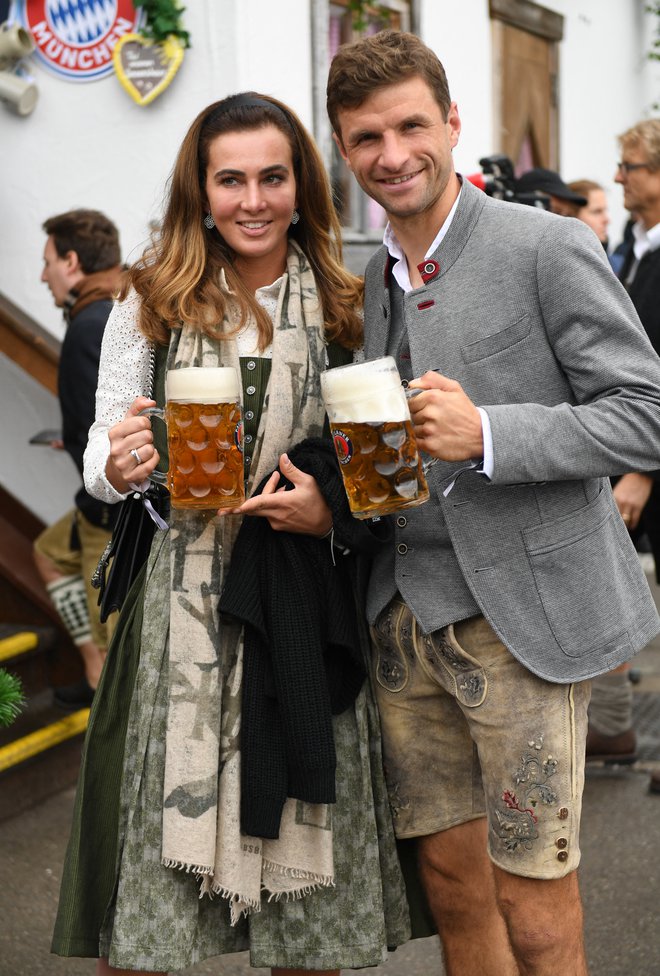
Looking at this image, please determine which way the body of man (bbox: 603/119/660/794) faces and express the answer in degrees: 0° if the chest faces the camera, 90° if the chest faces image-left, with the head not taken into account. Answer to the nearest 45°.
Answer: approximately 90°

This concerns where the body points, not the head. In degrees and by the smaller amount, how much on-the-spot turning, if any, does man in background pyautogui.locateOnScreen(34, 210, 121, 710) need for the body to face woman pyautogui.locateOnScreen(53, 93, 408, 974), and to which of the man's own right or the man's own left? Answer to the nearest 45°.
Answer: approximately 90° to the man's own left

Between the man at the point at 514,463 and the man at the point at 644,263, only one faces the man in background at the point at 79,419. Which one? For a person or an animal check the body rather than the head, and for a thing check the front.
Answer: the man at the point at 644,263

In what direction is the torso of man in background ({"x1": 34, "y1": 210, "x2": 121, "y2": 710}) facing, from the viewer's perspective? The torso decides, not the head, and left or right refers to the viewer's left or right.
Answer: facing to the left of the viewer

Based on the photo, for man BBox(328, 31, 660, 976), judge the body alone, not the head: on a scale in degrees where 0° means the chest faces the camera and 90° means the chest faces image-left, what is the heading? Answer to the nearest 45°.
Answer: approximately 45°

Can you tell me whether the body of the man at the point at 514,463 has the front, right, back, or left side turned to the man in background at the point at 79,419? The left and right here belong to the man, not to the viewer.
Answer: right

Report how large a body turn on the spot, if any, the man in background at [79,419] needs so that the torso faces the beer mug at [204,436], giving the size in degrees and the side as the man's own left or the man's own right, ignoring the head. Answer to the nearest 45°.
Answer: approximately 90° to the man's own left
